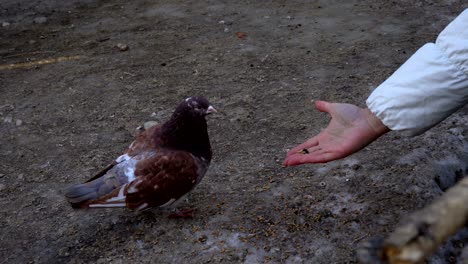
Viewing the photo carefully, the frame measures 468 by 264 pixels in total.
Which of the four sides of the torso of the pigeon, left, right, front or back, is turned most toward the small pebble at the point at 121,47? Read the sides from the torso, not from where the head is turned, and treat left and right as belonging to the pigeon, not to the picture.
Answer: left

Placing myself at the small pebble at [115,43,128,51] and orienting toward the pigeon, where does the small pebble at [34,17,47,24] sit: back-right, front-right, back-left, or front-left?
back-right

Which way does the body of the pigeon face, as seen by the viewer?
to the viewer's right

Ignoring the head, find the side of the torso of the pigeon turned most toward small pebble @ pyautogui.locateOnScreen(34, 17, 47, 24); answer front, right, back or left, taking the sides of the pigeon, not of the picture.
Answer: left
